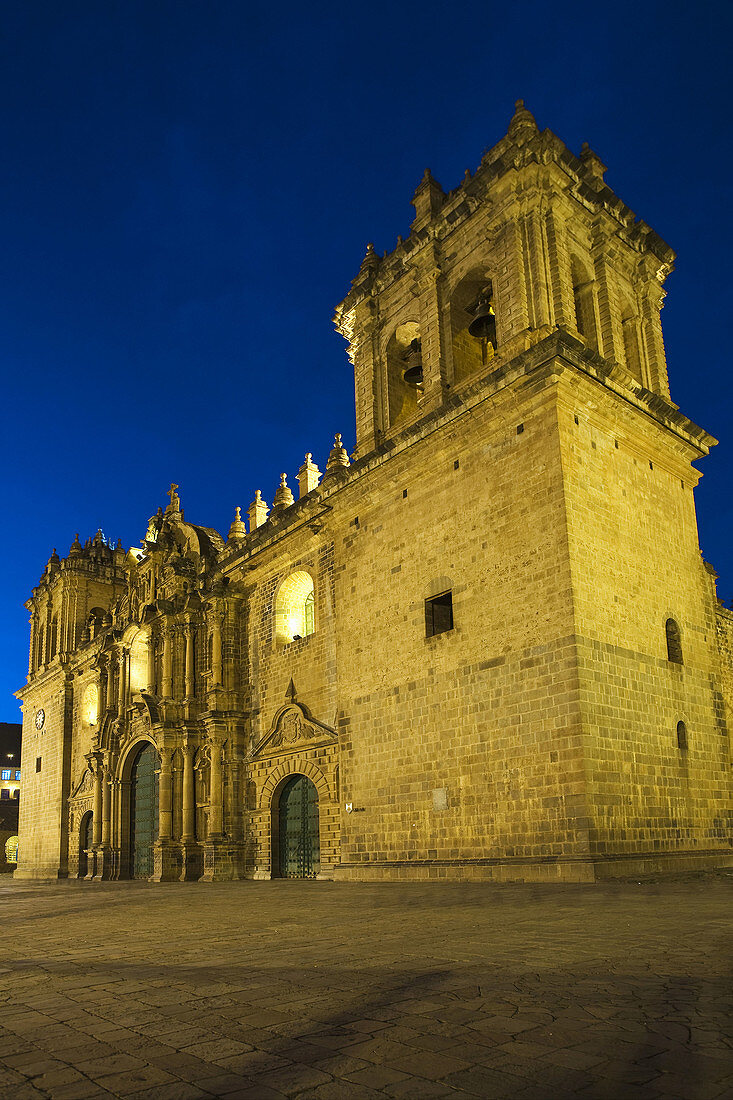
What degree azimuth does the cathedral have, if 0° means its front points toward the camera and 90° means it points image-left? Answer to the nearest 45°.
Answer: approximately 45°
